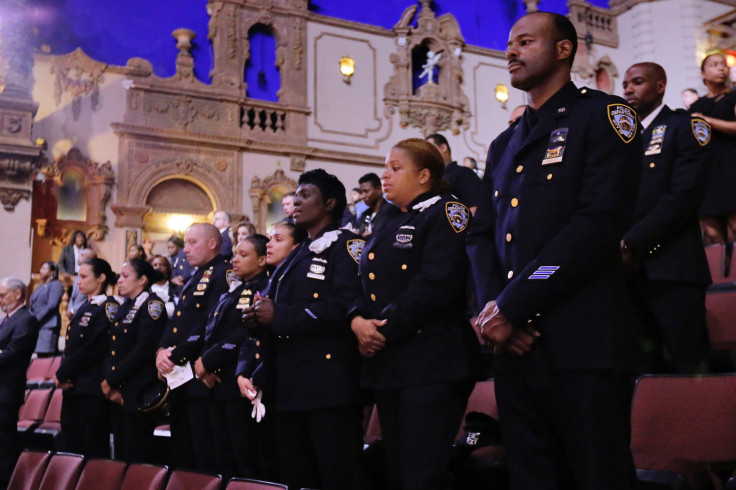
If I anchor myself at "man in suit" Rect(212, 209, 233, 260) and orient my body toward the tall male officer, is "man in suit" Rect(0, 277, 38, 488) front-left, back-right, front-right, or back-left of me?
front-right

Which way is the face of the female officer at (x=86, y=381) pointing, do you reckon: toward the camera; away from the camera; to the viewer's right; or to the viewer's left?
to the viewer's left

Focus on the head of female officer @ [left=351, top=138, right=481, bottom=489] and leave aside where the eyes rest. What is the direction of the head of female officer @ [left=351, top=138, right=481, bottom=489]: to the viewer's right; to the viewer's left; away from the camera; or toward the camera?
to the viewer's left

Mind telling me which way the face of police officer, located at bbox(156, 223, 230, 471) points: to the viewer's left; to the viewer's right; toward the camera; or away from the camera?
to the viewer's left

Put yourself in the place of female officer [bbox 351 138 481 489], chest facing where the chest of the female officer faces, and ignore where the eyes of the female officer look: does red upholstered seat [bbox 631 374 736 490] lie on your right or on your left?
on your left

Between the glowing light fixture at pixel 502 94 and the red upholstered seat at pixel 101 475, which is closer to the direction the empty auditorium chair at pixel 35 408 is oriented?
the red upholstered seat

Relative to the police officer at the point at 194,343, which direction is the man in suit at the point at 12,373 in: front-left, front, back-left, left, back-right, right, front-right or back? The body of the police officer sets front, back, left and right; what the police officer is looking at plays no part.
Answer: right

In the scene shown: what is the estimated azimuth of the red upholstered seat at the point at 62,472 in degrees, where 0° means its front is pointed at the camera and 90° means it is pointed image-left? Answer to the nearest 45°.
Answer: approximately 45°
